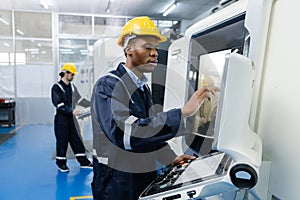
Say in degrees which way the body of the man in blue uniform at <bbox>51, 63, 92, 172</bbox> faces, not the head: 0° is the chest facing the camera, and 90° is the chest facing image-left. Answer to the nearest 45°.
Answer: approximately 315°

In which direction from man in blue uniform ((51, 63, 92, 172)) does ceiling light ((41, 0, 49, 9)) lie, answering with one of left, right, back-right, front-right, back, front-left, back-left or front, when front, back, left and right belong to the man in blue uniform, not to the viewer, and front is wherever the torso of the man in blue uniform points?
back-left

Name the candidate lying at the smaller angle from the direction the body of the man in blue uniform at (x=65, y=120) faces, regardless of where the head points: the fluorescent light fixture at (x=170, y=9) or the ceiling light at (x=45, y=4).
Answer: the fluorescent light fixture

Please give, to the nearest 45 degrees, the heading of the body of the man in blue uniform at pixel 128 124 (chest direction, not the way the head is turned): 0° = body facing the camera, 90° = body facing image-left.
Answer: approximately 315°

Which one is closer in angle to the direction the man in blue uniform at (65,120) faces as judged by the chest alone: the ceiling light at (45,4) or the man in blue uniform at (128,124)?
the man in blue uniform

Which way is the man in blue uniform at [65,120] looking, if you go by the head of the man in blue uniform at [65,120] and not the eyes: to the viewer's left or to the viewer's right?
to the viewer's right
